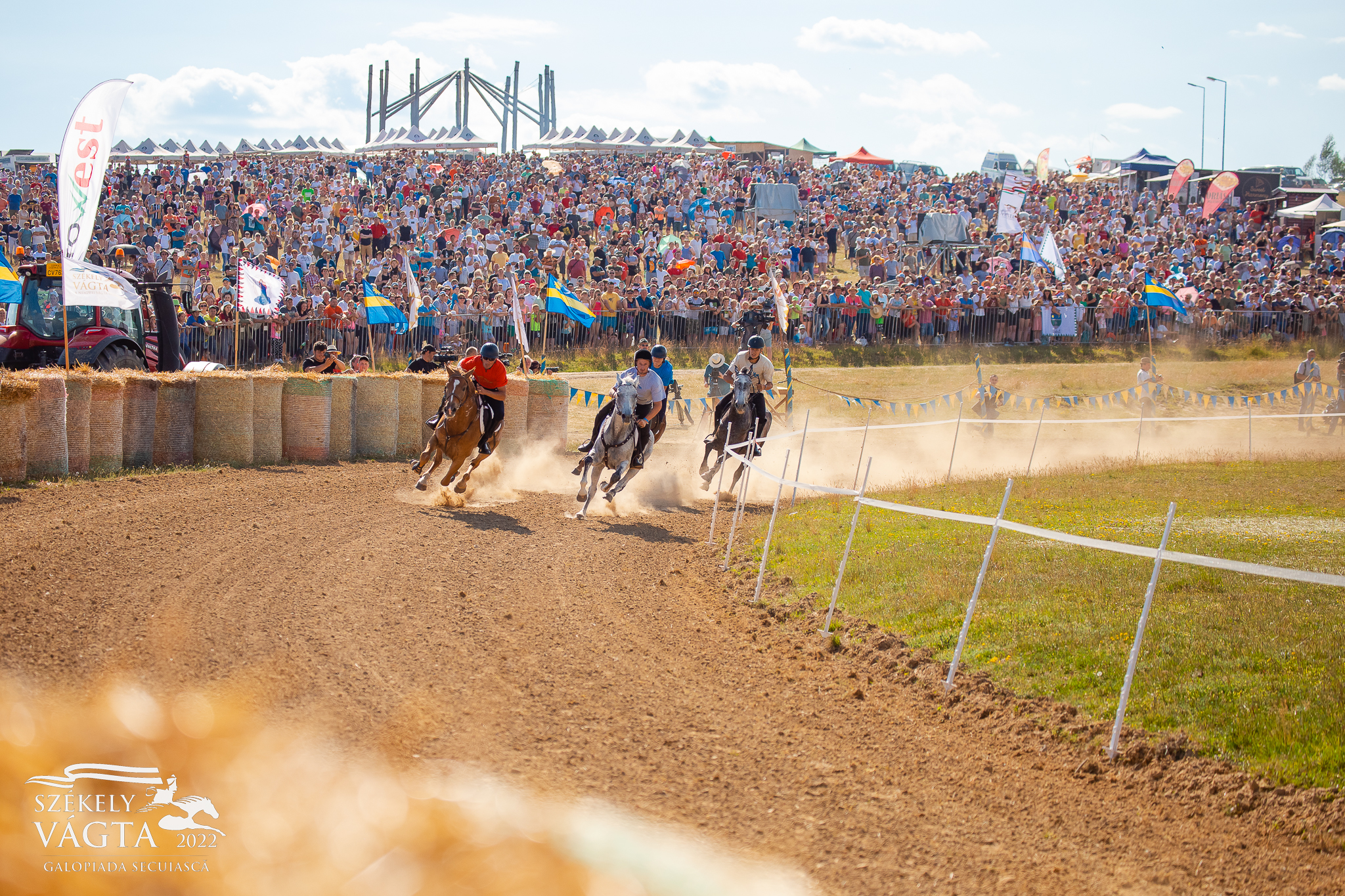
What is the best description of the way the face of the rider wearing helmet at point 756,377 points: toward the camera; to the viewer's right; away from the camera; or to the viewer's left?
toward the camera

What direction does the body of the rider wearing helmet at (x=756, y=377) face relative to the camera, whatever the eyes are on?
toward the camera

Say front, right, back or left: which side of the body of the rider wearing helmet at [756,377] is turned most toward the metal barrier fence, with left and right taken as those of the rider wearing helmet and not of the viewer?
back

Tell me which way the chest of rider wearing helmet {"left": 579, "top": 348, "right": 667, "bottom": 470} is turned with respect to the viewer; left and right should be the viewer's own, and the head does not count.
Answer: facing the viewer and to the left of the viewer

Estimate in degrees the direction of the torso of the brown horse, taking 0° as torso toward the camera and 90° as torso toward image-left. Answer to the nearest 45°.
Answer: approximately 45°

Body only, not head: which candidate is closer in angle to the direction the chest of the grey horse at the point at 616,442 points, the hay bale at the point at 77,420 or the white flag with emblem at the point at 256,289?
the hay bale

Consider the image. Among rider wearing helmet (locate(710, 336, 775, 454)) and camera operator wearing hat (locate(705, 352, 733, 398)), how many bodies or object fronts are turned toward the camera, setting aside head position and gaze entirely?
2

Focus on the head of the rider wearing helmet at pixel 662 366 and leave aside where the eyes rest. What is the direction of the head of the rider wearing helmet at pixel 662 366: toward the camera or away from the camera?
toward the camera

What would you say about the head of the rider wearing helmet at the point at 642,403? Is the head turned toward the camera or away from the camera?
toward the camera

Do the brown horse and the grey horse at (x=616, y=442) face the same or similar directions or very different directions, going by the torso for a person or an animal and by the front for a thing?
same or similar directions

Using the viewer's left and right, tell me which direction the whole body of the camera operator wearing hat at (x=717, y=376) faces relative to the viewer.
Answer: facing the viewer

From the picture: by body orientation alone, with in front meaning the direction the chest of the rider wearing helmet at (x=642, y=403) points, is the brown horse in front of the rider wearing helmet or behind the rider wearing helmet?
in front

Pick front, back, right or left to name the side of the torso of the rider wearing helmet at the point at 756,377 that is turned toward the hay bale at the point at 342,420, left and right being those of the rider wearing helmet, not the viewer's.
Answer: right

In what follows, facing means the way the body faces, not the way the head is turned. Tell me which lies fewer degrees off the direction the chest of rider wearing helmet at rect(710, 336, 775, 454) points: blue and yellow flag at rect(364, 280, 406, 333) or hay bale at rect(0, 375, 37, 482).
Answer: the hay bale
